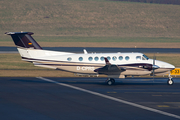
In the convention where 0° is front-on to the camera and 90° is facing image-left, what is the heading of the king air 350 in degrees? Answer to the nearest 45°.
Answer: approximately 270°
